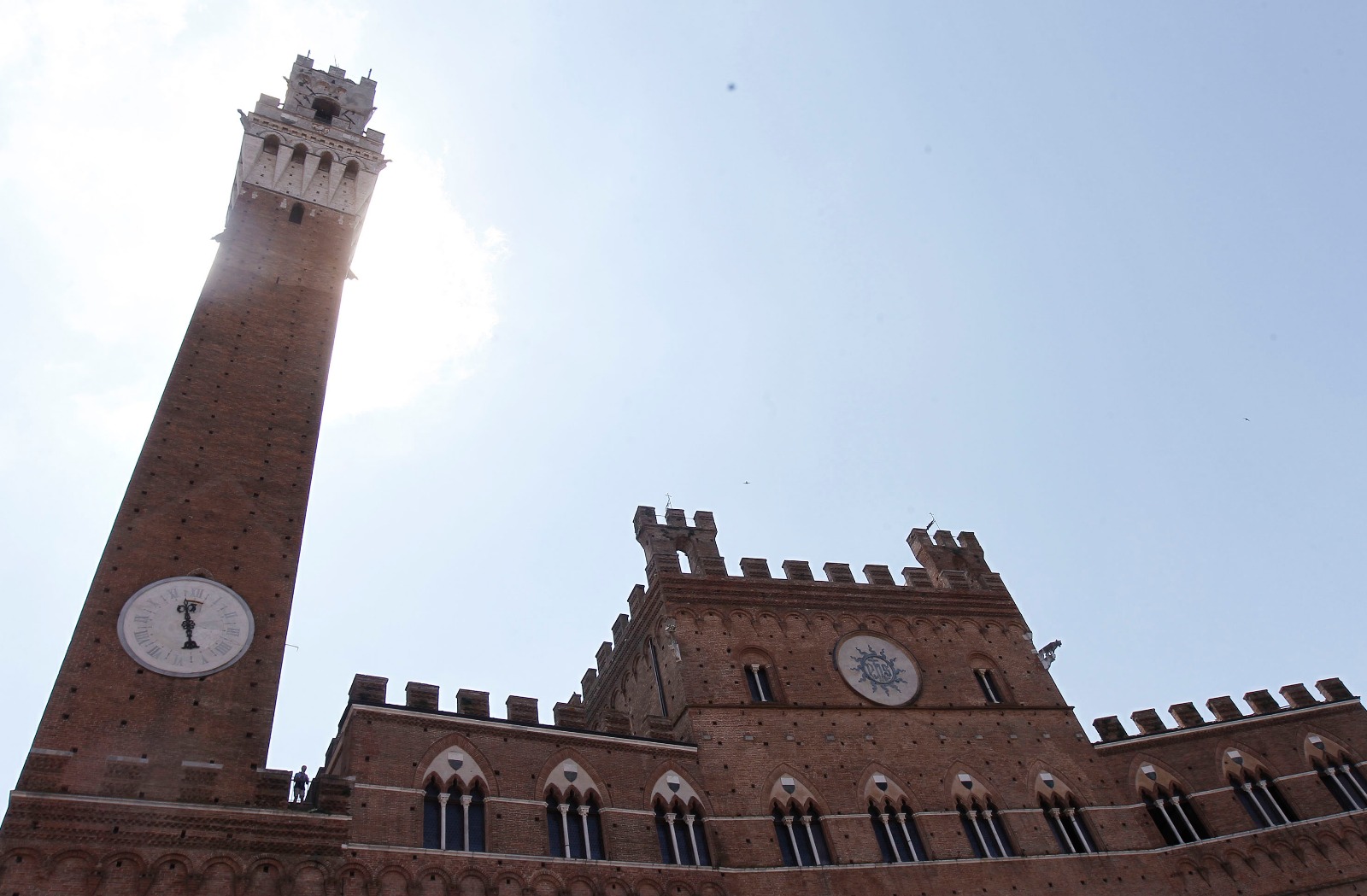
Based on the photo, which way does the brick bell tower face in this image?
toward the camera

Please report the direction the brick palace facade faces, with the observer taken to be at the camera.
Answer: facing the viewer
